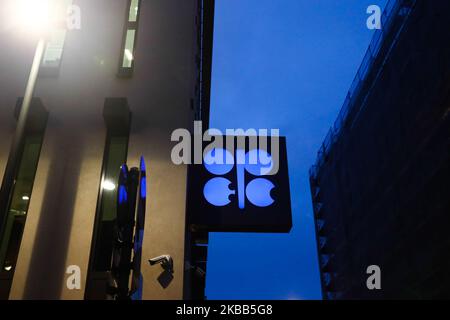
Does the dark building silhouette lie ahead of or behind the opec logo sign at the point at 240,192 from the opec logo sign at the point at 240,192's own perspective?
behind

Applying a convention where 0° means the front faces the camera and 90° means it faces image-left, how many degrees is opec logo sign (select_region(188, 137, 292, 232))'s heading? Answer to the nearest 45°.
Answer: approximately 0°

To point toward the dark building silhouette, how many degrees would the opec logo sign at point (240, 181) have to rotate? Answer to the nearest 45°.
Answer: approximately 135° to its left
